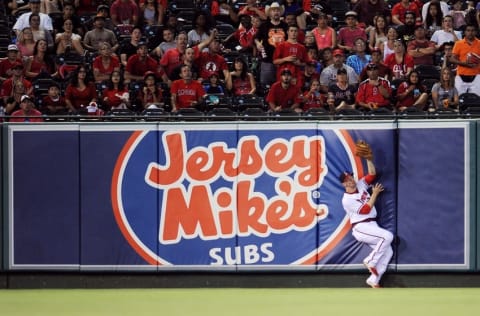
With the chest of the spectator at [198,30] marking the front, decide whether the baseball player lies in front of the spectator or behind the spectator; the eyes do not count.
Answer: in front

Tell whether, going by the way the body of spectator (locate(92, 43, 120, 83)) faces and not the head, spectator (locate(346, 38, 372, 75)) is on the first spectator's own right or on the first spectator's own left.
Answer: on the first spectator's own left

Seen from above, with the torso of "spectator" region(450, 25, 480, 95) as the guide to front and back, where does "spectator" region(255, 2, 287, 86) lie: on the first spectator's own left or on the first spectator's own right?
on the first spectator's own right

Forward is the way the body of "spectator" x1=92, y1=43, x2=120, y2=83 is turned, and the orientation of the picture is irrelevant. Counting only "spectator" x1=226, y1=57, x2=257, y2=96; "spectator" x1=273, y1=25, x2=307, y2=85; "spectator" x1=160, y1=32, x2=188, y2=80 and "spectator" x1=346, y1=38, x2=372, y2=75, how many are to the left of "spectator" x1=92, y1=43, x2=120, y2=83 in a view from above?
4

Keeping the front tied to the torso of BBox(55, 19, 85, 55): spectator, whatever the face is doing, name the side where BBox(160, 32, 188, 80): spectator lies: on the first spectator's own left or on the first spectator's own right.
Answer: on the first spectator's own left

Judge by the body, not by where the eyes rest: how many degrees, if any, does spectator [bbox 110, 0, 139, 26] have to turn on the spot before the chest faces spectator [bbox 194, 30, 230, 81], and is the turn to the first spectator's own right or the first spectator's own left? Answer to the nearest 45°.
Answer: approximately 45° to the first spectator's own left

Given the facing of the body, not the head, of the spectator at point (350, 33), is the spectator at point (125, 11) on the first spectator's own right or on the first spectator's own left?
on the first spectator's own right
